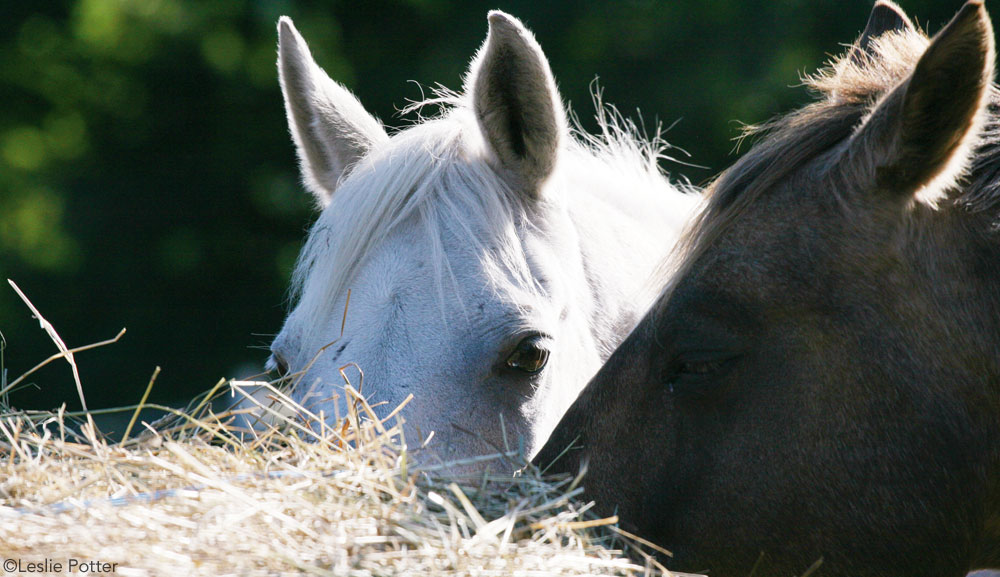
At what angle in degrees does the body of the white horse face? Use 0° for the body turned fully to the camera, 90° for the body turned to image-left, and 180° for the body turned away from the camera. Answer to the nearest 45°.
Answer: approximately 45°

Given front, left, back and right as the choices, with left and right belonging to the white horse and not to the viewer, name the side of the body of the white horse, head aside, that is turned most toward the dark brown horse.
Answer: left
